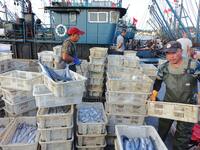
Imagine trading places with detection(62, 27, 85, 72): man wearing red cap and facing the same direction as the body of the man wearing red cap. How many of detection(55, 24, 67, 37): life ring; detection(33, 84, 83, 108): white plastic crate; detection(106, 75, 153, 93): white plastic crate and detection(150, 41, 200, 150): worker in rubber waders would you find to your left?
1

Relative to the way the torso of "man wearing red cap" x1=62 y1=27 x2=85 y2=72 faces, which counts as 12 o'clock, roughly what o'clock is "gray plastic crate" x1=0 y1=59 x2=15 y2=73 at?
The gray plastic crate is roughly at 5 o'clock from the man wearing red cap.

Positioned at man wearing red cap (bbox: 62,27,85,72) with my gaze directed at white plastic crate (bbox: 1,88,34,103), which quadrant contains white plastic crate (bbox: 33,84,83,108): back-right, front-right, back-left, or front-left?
front-left

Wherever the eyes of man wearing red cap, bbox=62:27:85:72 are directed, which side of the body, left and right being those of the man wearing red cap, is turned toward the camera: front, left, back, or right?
right

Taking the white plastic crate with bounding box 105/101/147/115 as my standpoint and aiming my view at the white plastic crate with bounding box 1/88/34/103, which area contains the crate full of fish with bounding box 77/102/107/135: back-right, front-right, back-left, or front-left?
front-left

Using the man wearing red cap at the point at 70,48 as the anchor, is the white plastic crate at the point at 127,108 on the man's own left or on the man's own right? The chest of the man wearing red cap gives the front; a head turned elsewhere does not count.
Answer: on the man's own right

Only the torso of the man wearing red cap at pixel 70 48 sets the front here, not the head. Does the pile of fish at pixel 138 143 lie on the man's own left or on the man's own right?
on the man's own right

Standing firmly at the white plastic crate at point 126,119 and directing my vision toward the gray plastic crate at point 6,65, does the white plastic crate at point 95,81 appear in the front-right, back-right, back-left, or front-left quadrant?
front-right
